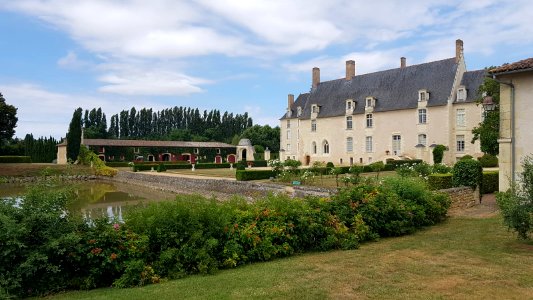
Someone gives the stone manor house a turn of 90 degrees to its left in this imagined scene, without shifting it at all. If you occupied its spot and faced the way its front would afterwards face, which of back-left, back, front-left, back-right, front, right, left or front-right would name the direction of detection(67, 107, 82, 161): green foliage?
back-right

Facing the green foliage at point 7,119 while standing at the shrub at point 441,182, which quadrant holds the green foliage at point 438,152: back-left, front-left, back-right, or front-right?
front-right

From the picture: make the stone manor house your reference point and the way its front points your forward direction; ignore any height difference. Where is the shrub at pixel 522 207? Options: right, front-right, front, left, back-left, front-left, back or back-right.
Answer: front-left

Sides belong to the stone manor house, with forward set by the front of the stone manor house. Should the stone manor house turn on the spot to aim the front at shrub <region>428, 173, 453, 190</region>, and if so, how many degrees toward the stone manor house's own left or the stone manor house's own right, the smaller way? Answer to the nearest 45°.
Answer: approximately 45° to the stone manor house's own left

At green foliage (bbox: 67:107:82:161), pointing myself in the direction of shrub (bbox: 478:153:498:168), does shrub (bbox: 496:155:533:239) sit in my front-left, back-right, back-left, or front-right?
front-right

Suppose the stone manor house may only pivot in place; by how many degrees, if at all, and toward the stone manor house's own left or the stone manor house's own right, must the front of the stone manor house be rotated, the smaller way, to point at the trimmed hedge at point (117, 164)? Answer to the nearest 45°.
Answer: approximately 45° to the stone manor house's own right

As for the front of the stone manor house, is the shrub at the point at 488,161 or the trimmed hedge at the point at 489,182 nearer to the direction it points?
the trimmed hedge

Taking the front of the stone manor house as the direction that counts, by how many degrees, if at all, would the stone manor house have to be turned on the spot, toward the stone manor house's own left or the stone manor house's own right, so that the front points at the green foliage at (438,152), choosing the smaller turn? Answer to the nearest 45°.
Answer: approximately 90° to the stone manor house's own left

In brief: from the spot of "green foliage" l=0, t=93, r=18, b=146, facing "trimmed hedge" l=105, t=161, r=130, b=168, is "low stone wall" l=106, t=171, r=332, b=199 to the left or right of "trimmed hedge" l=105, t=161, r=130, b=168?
right

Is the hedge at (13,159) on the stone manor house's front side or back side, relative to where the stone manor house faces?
on the front side

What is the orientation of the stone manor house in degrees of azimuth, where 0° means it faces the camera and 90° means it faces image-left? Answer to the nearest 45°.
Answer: approximately 45°

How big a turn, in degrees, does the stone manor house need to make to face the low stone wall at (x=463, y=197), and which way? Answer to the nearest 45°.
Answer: approximately 45° to its left

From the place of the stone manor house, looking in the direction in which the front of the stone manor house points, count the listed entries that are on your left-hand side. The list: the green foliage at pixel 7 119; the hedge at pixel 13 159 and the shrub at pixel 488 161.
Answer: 1

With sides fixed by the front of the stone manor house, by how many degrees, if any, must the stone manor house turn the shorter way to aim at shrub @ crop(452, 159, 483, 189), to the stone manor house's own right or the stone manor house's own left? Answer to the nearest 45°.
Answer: approximately 45° to the stone manor house's own left

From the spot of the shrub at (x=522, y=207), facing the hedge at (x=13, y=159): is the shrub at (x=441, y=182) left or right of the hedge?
right
